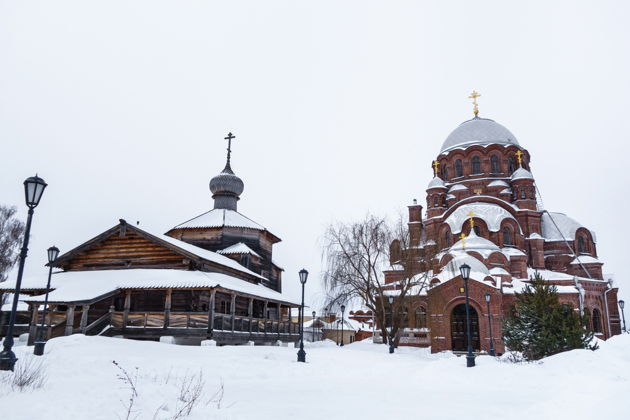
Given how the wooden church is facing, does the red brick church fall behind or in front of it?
behind

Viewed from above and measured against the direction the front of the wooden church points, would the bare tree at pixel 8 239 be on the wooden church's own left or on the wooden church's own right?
on the wooden church's own right

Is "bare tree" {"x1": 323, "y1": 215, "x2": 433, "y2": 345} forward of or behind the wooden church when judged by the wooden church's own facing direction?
behind

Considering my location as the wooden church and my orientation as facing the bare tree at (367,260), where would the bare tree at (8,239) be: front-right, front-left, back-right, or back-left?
back-left

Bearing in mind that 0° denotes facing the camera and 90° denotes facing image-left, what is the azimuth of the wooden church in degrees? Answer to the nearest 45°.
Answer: approximately 45°

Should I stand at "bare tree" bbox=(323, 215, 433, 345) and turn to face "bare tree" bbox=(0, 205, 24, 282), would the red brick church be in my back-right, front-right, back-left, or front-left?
back-right
